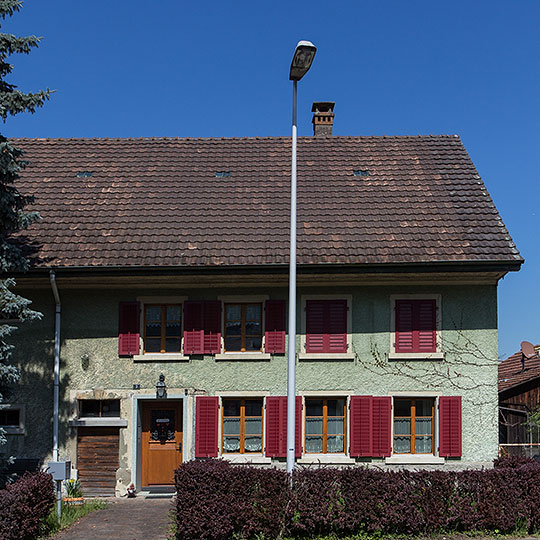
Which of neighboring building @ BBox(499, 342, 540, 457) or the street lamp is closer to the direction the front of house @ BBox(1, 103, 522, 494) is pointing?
the street lamp

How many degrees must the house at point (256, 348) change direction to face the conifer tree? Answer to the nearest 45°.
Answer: approximately 45° to its right

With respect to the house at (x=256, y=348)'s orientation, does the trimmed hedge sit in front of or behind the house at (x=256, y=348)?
in front

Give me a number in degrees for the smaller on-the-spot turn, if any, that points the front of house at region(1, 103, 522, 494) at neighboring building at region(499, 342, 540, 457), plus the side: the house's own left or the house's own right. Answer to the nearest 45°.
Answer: approximately 135° to the house's own left

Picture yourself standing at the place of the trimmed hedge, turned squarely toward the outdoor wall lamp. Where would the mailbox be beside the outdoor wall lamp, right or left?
left

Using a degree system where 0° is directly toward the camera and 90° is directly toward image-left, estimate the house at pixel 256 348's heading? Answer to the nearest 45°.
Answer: approximately 0°

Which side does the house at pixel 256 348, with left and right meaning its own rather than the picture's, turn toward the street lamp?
front

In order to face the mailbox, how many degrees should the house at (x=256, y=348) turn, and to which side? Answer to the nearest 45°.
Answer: approximately 45° to its right
